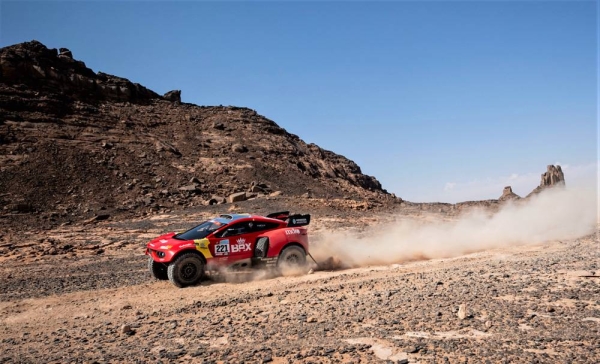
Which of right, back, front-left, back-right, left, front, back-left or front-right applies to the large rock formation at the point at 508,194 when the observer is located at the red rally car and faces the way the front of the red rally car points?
back

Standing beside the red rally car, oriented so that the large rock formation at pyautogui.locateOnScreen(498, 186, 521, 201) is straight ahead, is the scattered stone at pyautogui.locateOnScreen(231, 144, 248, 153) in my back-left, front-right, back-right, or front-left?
front-left

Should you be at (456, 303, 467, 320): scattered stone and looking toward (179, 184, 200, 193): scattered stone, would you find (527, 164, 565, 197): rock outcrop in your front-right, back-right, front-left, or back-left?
front-right

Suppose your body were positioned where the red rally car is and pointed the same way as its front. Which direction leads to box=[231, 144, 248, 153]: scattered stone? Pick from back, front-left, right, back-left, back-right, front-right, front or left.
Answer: back-right

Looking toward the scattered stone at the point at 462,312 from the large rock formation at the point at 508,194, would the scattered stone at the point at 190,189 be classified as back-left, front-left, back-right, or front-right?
front-right

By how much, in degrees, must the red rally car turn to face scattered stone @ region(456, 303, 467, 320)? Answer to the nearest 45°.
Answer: approximately 90° to its left

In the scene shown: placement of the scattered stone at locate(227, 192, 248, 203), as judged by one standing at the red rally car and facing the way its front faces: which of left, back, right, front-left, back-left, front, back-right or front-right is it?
back-right

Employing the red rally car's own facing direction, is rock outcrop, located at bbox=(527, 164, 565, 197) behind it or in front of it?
behind

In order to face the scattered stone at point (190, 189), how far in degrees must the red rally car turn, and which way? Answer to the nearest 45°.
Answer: approximately 135° to its right

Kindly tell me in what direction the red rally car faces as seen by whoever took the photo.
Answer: facing the viewer and to the left of the viewer

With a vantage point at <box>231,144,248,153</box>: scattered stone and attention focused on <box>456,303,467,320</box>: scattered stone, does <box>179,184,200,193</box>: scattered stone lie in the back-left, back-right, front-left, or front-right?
front-right
